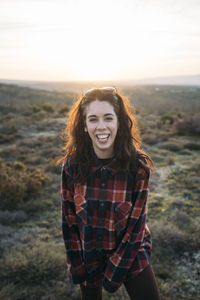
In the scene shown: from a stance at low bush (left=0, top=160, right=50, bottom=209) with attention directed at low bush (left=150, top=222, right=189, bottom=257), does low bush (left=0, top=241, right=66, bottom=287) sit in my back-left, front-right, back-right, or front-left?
front-right

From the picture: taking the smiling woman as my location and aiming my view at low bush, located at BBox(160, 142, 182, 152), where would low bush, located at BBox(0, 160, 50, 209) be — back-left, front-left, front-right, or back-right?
front-left

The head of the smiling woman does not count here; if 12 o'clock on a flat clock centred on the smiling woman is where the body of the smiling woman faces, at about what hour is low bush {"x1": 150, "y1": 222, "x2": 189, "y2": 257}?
The low bush is roughly at 7 o'clock from the smiling woman.

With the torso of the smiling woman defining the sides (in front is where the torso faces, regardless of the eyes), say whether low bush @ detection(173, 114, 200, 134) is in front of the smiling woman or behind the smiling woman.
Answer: behind

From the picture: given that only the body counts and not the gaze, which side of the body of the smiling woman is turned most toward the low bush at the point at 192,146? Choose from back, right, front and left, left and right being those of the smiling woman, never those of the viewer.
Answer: back

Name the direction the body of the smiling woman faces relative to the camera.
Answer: toward the camera

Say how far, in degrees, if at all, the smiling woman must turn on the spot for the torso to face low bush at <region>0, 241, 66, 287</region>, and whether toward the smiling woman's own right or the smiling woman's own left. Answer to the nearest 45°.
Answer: approximately 135° to the smiling woman's own right

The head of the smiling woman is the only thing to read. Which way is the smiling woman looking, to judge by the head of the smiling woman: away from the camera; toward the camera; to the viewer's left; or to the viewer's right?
toward the camera

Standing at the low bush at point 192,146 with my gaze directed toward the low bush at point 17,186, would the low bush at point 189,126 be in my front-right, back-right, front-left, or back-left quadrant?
back-right

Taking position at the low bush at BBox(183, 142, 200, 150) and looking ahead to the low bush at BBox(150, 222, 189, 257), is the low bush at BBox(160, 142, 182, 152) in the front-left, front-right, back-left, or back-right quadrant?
front-right

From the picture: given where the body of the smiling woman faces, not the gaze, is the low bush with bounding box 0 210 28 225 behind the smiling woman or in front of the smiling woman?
behind

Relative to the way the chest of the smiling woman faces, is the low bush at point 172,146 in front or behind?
behind
